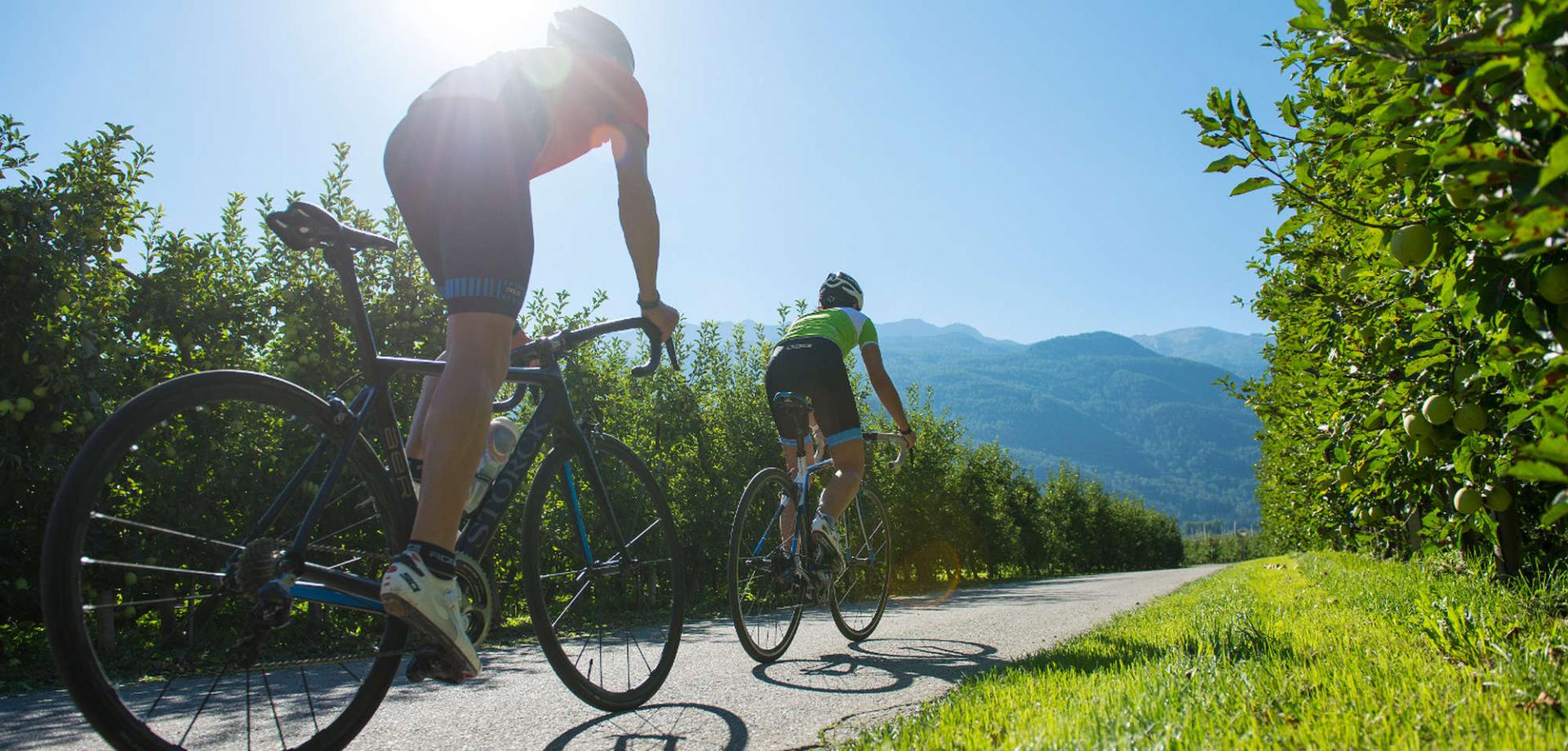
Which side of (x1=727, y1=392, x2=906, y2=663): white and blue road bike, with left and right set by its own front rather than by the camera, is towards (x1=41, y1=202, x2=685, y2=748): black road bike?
back

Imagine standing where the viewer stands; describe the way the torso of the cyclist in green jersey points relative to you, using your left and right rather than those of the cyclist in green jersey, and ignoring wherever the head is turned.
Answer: facing away from the viewer and to the right of the viewer

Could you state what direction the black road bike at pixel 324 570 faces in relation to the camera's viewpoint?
facing away from the viewer and to the right of the viewer

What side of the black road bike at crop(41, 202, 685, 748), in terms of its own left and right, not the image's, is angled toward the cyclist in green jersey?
front

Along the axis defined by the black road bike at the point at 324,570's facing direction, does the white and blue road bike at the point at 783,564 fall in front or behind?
in front

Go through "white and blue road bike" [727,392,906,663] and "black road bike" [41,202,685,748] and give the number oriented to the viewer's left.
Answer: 0

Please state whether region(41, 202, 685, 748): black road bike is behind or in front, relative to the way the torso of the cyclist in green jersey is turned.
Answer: behind

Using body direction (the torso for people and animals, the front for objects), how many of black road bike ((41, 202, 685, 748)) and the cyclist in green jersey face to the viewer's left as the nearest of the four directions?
0

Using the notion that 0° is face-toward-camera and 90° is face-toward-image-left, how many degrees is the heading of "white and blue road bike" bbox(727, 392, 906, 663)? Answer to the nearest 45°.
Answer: approximately 225°
